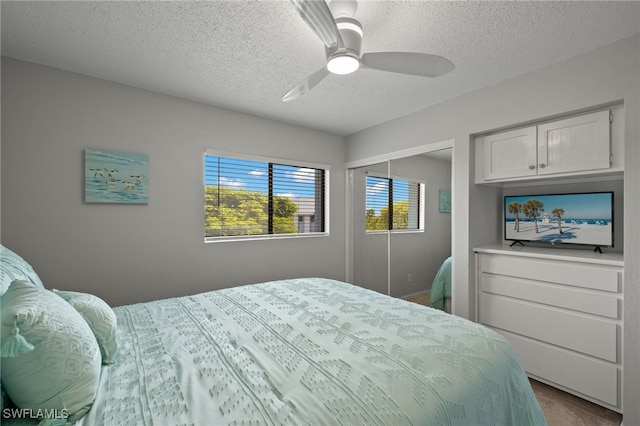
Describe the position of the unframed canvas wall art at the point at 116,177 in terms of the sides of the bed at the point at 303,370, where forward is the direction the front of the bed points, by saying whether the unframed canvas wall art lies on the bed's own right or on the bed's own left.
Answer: on the bed's own left

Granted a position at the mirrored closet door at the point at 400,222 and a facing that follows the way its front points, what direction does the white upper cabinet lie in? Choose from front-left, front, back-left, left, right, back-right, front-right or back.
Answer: left

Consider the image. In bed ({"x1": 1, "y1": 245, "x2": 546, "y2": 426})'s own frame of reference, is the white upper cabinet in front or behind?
in front

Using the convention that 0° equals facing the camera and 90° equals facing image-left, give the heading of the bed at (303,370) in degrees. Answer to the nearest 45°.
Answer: approximately 225°

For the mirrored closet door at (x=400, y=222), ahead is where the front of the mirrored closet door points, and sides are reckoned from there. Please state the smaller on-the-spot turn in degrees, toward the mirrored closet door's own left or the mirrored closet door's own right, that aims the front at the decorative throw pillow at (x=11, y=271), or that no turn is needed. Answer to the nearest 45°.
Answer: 0° — it already faces it

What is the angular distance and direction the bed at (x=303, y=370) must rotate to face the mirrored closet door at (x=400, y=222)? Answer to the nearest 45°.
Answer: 0° — it already faces it

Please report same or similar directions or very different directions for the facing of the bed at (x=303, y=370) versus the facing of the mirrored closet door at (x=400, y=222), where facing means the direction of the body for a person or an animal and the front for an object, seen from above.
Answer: very different directions

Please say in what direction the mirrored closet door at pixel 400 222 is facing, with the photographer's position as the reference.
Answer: facing the viewer and to the left of the viewer
